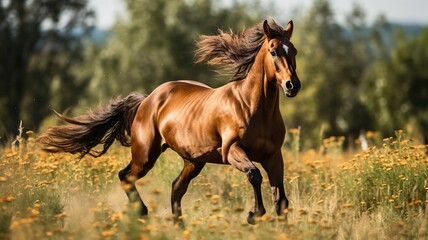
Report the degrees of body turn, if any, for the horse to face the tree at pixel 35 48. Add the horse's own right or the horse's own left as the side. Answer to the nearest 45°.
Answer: approximately 135° to the horse's own left

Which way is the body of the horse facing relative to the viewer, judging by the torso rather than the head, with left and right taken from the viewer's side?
facing the viewer and to the right of the viewer

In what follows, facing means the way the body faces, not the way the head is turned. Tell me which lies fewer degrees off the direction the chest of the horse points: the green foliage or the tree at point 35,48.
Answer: the green foliage

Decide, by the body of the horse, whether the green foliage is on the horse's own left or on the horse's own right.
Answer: on the horse's own left
